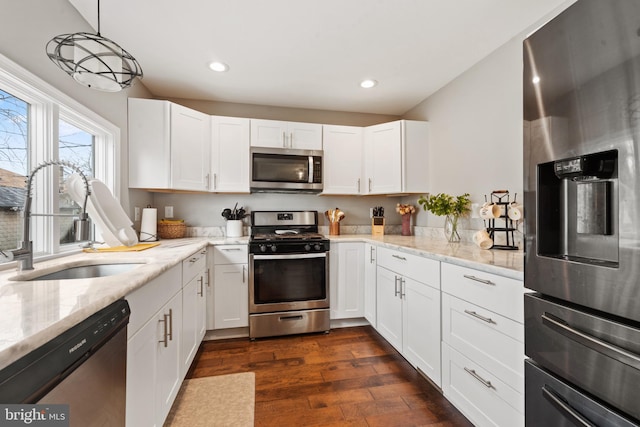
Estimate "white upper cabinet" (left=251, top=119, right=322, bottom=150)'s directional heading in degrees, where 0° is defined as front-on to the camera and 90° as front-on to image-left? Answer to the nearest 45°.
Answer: approximately 0°

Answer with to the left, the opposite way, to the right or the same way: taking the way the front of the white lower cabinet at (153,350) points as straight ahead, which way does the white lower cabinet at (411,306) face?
the opposite way

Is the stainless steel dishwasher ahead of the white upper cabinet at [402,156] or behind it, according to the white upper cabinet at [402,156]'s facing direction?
ahead

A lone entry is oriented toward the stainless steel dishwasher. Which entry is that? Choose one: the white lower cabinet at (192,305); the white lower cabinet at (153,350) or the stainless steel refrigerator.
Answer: the stainless steel refrigerator

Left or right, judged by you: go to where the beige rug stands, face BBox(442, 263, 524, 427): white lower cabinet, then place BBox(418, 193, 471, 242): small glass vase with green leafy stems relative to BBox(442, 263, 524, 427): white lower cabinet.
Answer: left

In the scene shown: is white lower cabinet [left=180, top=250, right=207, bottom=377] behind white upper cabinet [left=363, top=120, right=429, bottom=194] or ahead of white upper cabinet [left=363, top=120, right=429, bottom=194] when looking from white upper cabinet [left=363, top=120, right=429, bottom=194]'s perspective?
ahead

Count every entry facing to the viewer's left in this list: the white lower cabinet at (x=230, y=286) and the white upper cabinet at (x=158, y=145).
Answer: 0

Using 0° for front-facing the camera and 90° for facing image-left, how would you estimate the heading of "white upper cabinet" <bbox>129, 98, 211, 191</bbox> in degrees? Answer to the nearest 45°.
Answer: approximately 315°

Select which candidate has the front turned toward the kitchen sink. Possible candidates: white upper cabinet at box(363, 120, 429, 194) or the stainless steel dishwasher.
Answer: the white upper cabinet

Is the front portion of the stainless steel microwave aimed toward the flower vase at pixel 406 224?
no

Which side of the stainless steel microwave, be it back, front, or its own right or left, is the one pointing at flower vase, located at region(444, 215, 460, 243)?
left

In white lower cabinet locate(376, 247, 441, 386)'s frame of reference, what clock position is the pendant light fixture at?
The pendant light fixture is roughly at 12 o'clock from the white lower cabinet.

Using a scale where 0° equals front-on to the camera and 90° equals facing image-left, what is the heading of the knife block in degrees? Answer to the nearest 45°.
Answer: approximately 0°

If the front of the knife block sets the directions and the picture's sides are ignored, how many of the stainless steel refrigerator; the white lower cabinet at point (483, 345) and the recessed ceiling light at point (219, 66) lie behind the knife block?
0

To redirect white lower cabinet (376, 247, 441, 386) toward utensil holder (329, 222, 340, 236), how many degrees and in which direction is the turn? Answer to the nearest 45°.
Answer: approximately 90° to its right

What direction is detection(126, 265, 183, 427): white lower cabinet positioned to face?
to the viewer's right

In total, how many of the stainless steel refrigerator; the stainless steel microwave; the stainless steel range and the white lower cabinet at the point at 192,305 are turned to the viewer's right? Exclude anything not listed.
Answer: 1

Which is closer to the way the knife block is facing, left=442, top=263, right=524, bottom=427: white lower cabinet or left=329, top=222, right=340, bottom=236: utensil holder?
the white lower cabinet
